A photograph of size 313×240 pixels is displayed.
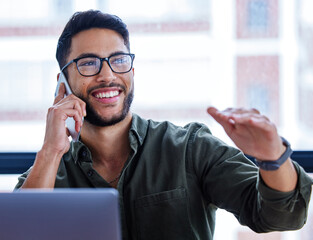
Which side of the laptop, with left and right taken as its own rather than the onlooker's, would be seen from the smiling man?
front

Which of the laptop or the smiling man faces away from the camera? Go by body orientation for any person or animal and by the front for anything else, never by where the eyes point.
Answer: the laptop

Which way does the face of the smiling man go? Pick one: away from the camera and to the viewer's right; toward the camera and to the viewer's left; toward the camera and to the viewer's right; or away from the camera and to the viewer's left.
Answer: toward the camera and to the viewer's right

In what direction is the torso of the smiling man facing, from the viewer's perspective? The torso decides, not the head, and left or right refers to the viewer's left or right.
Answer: facing the viewer and to the left of the viewer

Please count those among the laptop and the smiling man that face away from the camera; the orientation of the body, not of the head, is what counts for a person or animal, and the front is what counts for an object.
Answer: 1

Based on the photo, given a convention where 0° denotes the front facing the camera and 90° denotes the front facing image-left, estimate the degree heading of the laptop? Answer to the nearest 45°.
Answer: approximately 180°
